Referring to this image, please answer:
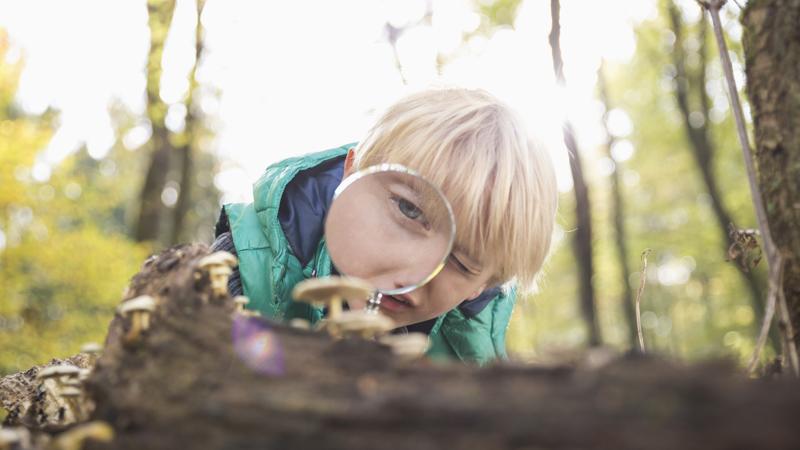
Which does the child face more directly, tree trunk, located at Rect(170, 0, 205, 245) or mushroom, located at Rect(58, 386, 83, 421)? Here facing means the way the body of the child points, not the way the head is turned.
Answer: the mushroom

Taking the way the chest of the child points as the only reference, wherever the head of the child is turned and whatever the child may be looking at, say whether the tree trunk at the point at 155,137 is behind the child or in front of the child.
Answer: behind

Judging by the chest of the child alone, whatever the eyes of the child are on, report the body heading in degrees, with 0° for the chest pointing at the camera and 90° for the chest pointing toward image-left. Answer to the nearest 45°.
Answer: approximately 0°

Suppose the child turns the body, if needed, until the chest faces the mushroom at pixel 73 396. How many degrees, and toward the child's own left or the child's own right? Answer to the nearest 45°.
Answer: approximately 45° to the child's own right

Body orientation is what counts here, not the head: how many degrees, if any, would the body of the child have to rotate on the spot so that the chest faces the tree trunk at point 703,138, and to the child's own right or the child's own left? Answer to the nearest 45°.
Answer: approximately 135° to the child's own left

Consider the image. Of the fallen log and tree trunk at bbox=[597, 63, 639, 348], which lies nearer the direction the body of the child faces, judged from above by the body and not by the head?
the fallen log
